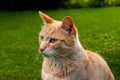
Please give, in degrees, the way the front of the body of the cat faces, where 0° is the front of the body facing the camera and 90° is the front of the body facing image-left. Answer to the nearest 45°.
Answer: approximately 45°
